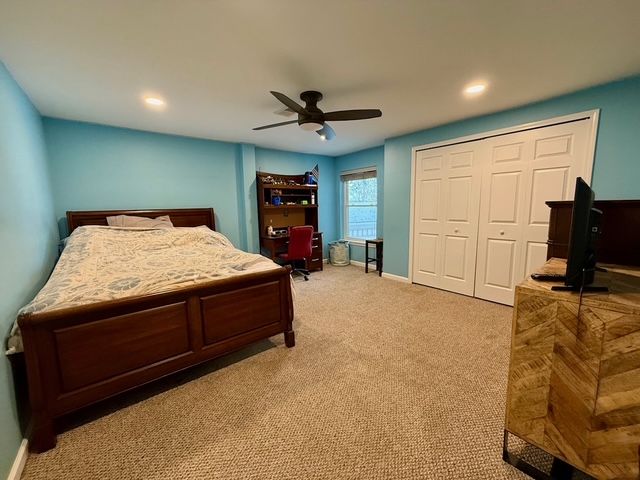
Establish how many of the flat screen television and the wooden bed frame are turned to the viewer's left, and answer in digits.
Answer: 1

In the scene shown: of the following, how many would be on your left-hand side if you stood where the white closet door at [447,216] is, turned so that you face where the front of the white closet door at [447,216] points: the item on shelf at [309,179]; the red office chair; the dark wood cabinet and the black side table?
1

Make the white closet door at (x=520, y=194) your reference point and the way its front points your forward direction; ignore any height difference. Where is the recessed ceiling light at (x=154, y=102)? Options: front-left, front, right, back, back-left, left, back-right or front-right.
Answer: front

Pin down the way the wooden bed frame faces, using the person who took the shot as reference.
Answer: facing the viewer and to the right of the viewer

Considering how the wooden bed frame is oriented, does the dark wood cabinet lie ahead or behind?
ahead

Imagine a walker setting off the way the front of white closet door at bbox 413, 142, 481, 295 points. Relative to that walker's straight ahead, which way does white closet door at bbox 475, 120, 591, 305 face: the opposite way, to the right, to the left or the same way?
the same way

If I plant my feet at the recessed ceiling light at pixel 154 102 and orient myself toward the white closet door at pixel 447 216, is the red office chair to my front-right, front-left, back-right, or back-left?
front-left

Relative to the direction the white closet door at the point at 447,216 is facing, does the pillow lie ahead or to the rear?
ahead

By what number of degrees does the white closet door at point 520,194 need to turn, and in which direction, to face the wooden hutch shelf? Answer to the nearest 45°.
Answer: approximately 45° to its right

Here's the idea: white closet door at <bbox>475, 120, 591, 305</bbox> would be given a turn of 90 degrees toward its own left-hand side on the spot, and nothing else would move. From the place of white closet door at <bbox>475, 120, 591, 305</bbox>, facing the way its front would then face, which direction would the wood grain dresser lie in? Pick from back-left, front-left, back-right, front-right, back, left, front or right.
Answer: front-right

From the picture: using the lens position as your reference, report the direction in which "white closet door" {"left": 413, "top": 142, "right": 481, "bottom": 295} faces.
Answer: facing the viewer and to the left of the viewer

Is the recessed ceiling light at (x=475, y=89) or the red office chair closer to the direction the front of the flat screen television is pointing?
the red office chair

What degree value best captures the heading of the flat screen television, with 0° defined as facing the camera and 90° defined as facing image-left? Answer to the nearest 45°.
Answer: approximately 90°

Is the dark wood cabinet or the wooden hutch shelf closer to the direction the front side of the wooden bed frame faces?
the dark wood cabinet

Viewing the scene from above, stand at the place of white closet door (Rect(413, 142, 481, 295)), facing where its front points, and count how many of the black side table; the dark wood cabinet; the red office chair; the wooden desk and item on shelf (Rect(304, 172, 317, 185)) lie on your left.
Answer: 1
